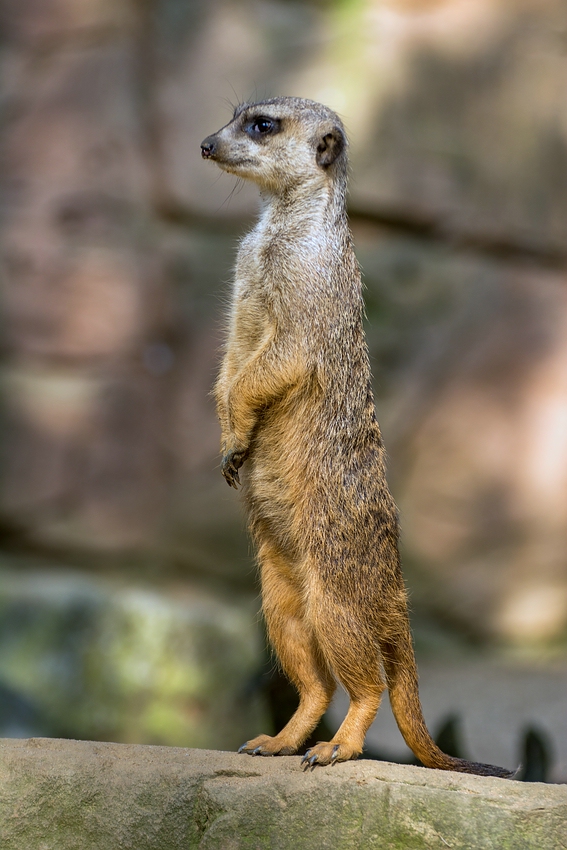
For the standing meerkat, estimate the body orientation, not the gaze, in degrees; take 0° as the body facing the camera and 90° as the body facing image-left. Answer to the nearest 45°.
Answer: approximately 90°
